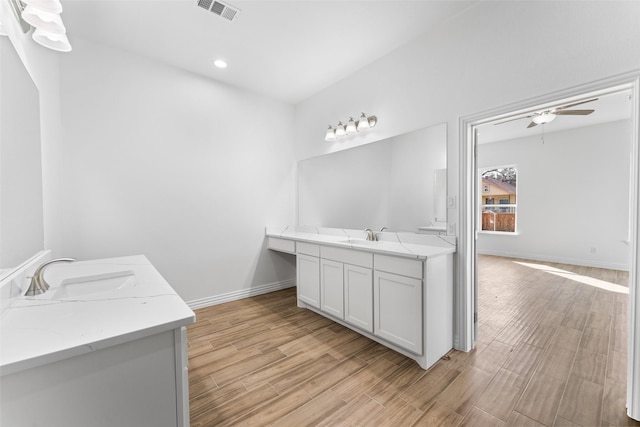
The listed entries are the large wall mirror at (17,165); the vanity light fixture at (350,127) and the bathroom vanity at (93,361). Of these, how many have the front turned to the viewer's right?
2

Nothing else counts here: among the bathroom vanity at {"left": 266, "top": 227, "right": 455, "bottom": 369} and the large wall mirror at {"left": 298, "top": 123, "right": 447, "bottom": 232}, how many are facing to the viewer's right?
0

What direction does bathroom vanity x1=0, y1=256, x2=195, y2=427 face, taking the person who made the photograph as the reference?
facing to the right of the viewer

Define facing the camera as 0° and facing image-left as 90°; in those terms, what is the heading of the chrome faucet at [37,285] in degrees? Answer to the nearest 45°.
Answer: approximately 270°

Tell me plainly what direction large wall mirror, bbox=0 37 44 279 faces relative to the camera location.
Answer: facing to the right of the viewer

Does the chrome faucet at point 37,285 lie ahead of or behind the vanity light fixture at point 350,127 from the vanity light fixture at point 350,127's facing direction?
ahead
